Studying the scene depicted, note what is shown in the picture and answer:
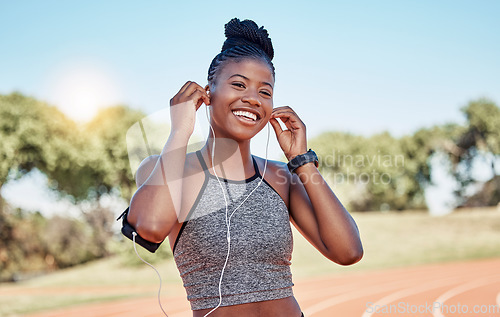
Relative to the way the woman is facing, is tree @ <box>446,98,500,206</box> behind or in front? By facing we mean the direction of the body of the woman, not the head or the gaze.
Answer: behind

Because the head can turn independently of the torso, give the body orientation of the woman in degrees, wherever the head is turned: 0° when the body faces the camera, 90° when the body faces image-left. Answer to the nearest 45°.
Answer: approximately 0°
